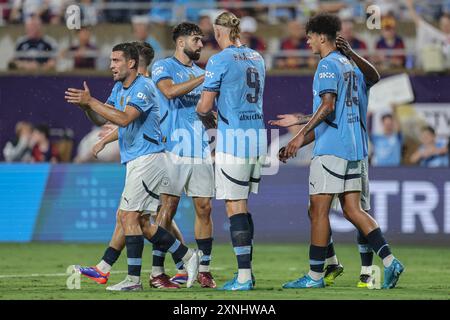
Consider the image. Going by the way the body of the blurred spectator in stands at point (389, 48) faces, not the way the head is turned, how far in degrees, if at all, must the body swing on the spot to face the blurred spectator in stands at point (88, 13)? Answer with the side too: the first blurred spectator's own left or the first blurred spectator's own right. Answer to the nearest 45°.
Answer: approximately 90° to the first blurred spectator's own right

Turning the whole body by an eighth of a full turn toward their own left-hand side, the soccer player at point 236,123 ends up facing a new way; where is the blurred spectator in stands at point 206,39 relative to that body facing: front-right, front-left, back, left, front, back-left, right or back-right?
right

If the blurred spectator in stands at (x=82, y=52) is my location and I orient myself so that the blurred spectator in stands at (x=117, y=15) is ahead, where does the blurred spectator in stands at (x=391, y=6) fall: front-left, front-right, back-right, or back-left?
front-right

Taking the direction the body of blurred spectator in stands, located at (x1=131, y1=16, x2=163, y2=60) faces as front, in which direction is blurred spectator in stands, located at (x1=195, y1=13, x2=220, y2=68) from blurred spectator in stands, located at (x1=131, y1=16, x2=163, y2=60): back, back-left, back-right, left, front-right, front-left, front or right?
left

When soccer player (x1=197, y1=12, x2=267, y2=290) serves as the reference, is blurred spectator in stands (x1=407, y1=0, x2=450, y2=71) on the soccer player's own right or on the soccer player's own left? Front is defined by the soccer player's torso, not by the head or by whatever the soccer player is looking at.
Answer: on the soccer player's own right

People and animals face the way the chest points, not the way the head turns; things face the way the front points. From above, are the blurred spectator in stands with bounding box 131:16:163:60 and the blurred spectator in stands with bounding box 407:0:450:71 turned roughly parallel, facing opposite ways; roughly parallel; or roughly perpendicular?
roughly parallel

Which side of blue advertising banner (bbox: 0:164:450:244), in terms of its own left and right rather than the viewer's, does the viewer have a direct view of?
front

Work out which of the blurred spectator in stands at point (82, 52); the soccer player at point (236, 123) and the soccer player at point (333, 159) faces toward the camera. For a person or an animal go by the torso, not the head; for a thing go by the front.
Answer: the blurred spectator in stands

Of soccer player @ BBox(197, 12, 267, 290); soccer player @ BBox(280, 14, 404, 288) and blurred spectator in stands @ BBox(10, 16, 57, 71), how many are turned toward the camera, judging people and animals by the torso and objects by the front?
1

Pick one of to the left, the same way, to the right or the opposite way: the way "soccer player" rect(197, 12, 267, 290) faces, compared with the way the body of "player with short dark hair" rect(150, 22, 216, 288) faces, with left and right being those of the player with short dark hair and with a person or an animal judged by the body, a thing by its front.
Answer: the opposite way

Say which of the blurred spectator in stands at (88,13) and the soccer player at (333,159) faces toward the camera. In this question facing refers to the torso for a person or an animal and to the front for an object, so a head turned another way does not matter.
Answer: the blurred spectator in stands

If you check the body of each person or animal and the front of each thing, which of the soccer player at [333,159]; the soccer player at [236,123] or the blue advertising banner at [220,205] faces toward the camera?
the blue advertising banner

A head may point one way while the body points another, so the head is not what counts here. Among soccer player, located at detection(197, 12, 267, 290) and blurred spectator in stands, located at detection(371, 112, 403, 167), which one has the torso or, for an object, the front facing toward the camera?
the blurred spectator in stands

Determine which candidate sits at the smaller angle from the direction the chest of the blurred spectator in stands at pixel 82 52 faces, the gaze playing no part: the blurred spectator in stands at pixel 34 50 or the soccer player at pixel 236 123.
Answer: the soccer player

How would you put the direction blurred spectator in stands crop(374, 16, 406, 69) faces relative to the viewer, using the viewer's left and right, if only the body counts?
facing the viewer
